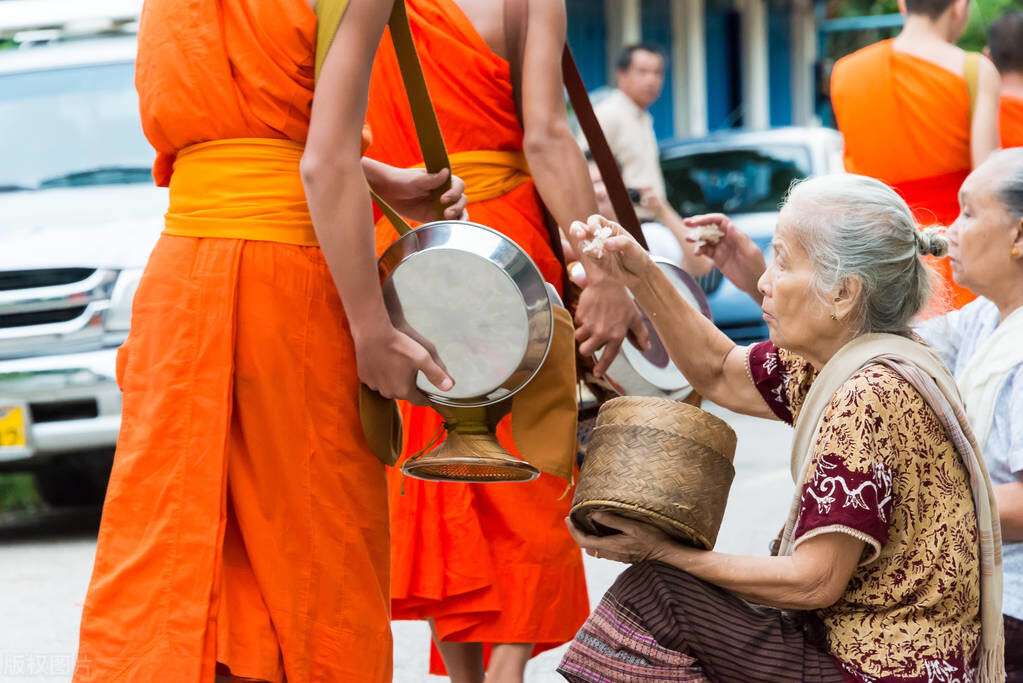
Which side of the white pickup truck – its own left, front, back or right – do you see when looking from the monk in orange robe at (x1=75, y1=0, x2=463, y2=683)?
front

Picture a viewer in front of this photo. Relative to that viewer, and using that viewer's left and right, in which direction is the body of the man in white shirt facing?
facing the viewer and to the right of the viewer

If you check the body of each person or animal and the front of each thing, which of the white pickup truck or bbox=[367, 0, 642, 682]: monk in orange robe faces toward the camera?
the white pickup truck

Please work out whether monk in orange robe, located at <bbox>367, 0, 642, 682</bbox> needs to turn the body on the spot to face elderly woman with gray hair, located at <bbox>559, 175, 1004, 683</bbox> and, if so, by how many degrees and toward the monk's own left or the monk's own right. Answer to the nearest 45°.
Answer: approximately 90° to the monk's own right

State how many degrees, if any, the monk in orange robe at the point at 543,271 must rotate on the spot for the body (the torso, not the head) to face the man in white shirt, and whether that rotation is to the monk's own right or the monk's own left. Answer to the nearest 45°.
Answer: approximately 45° to the monk's own left

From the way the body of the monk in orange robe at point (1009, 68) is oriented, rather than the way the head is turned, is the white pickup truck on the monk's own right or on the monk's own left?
on the monk's own left

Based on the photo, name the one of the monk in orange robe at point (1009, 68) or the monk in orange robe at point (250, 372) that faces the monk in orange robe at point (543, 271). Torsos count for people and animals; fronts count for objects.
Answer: the monk in orange robe at point (250, 372)

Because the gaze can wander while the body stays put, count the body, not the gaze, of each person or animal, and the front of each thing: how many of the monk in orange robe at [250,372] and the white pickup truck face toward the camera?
1

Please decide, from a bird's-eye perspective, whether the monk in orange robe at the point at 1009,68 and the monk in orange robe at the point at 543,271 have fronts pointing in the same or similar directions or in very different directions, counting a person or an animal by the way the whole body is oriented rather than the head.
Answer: same or similar directions

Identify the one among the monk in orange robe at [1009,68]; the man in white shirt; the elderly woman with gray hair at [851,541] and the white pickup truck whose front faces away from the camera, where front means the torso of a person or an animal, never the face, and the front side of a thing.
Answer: the monk in orange robe

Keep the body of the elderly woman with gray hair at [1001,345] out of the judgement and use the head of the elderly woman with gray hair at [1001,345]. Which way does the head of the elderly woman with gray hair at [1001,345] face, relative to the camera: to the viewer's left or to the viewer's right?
to the viewer's left

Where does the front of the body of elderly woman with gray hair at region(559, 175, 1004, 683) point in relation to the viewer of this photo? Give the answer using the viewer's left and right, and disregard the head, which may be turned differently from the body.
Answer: facing to the left of the viewer

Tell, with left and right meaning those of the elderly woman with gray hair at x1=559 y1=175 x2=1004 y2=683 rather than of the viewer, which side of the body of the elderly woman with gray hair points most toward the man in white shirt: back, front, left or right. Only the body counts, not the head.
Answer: right

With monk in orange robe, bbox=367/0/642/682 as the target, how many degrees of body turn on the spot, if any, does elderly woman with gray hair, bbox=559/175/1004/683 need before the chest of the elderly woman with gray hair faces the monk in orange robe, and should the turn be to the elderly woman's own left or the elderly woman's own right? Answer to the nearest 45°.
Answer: approximately 45° to the elderly woman's own right

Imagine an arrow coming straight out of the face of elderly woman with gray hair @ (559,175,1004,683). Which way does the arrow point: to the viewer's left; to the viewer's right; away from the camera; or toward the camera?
to the viewer's left

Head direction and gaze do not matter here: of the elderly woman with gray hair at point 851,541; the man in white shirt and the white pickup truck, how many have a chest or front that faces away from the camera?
0

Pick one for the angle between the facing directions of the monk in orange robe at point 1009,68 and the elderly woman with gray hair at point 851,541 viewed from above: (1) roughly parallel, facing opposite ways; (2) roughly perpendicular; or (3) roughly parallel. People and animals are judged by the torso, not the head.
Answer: roughly perpendicular

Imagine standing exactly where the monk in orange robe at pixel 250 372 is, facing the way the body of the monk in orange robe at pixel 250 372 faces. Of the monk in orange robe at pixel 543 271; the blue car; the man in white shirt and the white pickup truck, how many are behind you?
0

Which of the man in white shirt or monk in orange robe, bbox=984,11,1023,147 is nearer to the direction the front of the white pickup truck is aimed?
the monk in orange robe

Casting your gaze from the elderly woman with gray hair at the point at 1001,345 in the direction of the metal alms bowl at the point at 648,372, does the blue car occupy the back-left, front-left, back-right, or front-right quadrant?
front-right

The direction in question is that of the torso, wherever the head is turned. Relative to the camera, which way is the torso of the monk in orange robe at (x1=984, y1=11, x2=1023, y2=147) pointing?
away from the camera
